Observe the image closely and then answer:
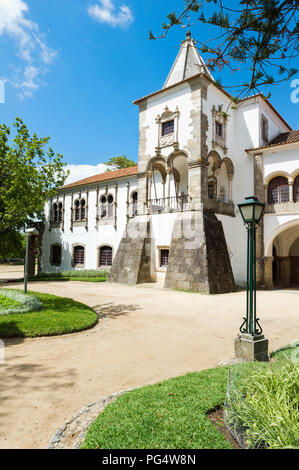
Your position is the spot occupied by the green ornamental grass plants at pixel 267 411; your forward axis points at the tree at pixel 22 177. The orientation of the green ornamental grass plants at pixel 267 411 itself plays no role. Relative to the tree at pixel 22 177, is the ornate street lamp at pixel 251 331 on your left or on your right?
right
